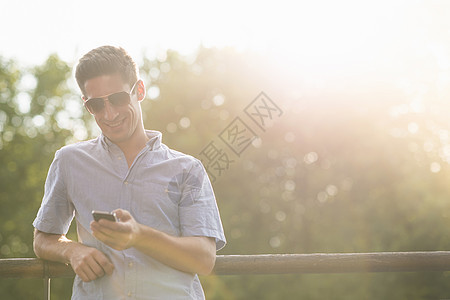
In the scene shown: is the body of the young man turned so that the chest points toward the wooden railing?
no

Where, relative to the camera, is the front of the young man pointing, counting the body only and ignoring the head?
toward the camera
